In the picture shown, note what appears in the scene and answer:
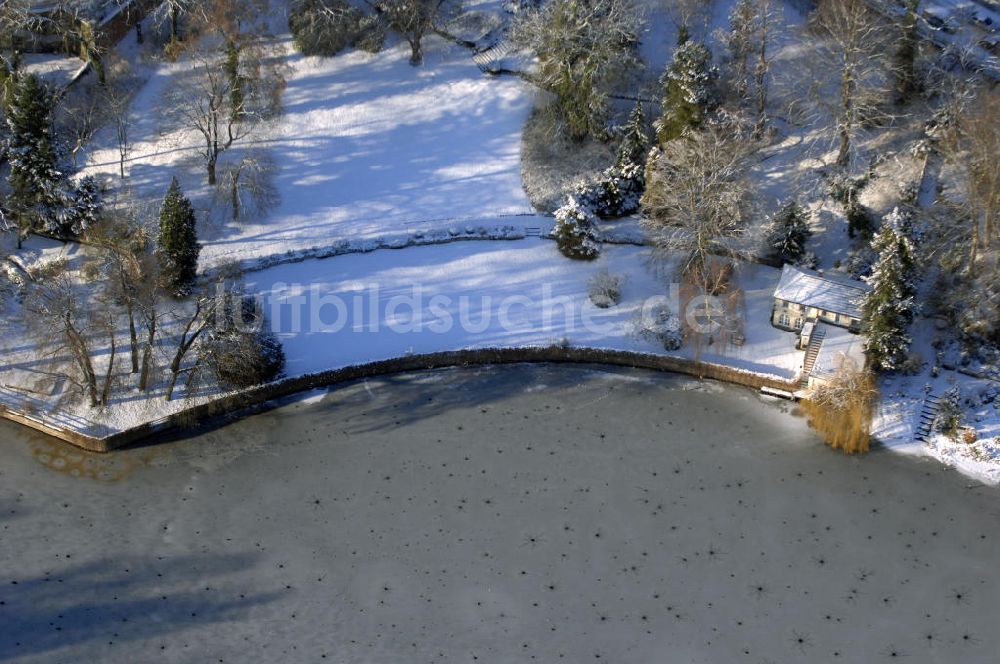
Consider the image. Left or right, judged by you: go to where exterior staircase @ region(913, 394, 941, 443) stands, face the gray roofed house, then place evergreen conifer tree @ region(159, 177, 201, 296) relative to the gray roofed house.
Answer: left

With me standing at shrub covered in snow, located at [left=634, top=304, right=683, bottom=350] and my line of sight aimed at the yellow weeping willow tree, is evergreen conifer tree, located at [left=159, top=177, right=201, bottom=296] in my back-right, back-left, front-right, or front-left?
back-right

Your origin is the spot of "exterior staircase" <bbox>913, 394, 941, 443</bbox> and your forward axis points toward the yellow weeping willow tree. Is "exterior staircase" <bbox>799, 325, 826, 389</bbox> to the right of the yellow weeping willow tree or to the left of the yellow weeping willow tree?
right

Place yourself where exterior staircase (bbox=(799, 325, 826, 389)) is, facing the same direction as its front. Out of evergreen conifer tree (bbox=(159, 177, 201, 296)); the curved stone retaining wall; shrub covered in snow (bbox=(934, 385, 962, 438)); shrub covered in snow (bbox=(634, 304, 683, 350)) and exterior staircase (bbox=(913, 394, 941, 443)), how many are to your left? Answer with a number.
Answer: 2

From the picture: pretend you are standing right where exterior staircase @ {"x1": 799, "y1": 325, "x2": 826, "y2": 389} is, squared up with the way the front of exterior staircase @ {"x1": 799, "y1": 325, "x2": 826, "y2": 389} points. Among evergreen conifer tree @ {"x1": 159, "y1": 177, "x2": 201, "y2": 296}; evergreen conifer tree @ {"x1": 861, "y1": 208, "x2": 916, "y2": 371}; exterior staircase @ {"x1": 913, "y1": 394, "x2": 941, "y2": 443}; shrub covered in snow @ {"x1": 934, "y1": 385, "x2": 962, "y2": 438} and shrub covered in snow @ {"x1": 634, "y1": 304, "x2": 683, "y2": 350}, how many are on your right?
2

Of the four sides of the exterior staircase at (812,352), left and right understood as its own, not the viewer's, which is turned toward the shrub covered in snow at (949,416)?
left

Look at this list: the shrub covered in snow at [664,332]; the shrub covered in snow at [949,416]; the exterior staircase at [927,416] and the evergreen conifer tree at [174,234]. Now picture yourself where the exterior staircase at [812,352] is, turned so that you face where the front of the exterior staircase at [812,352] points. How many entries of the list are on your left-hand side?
2

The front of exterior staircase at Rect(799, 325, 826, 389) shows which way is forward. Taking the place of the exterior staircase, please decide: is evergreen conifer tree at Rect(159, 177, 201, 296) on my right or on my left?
on my right

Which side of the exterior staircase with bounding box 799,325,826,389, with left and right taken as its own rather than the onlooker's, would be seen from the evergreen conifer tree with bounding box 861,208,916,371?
left

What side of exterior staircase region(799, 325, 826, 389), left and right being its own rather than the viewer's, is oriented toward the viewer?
front
